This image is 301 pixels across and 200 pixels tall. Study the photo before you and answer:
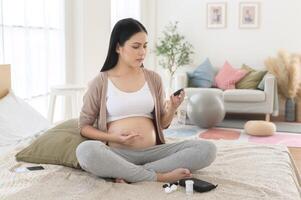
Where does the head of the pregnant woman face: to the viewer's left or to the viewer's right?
to the viewer's right

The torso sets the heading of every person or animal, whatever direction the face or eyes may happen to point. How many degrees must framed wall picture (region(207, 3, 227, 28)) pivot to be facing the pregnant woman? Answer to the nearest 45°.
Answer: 0° — it already faces them

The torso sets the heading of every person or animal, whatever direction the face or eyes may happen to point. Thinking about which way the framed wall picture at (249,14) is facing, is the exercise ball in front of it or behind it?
in front

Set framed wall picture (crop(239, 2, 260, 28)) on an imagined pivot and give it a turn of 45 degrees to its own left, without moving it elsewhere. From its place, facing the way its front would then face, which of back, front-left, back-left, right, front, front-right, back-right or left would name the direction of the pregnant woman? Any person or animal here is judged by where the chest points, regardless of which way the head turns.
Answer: front-right

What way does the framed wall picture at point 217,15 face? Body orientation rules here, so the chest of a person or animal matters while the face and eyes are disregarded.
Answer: toward the camera

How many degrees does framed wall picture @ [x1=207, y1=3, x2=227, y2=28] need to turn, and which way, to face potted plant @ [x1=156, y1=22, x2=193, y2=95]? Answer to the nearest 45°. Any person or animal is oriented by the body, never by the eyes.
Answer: approximately 90° to its right

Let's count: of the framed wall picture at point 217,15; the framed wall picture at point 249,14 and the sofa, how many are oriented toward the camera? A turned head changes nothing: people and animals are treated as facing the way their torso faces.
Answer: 3

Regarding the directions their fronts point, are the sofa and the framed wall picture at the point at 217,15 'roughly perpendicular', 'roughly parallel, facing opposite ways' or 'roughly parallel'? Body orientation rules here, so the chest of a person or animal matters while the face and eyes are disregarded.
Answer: roughly parallel

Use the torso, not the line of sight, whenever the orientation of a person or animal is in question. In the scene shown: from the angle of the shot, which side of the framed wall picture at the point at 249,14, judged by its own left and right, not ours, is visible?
front

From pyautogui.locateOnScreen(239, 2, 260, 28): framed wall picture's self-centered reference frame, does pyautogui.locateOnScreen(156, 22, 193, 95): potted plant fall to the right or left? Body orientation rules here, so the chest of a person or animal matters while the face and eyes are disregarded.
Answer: on its right

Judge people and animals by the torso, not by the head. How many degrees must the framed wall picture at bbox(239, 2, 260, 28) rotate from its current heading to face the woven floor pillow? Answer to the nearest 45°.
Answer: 0° — it already faces it

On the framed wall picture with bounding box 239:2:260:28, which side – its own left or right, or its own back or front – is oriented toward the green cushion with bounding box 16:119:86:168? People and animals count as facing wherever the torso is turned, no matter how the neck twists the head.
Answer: front

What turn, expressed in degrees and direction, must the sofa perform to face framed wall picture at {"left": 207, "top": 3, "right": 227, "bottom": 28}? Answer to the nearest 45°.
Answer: approximately 135° to its right

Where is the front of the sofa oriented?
toward the camera

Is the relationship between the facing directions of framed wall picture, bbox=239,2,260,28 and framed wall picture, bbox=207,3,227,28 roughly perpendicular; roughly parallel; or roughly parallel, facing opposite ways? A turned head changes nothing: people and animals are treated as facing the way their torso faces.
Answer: roughly parallel
